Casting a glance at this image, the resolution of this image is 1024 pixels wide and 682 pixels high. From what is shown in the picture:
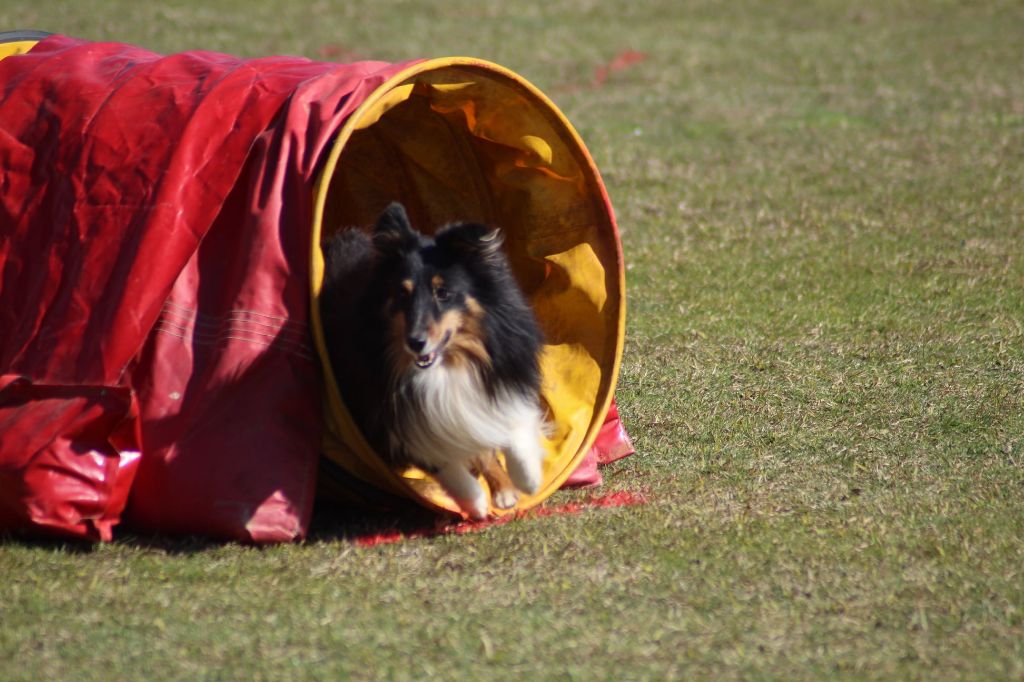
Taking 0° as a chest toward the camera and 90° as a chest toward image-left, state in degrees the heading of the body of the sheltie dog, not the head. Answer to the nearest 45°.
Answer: approximately 315°
